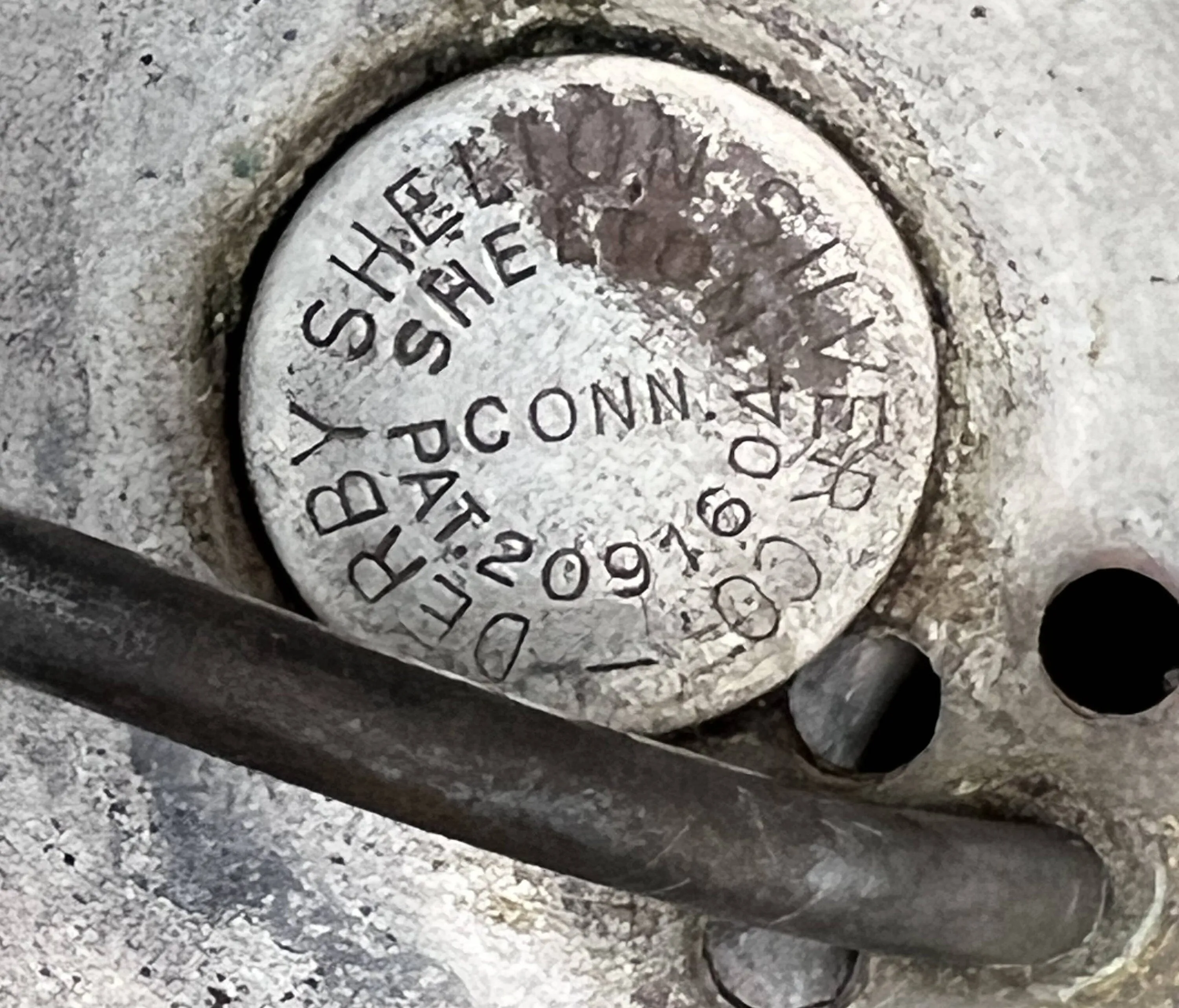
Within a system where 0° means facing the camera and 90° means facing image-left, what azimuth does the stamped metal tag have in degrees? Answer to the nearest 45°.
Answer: approximately 0°
